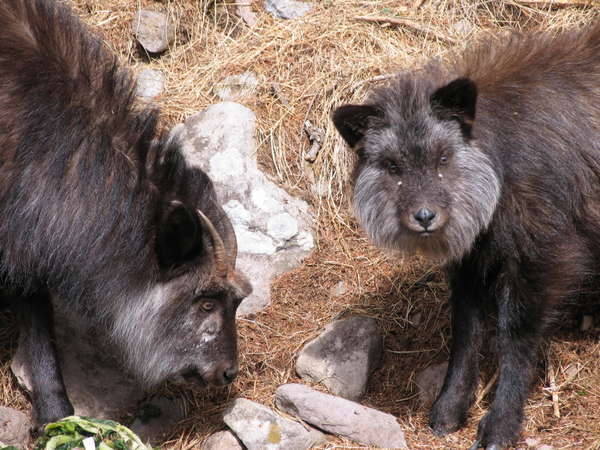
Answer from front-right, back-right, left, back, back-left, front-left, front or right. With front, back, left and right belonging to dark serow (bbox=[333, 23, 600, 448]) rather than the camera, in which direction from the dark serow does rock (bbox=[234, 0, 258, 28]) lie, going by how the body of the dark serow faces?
right

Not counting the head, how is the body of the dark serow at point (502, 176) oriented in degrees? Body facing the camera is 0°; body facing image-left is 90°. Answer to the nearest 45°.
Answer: approximately 45°

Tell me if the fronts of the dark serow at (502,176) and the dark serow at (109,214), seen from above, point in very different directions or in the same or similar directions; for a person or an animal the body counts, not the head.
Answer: very different directions

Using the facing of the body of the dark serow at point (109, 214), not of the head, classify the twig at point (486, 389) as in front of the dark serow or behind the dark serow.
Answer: in front

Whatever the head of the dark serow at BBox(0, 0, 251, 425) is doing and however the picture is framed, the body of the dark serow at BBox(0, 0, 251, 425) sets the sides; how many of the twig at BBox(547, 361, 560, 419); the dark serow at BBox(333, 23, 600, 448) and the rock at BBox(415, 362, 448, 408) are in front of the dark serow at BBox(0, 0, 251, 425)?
3

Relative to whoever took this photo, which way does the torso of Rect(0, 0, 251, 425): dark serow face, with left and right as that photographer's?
facing to the right of the viewer

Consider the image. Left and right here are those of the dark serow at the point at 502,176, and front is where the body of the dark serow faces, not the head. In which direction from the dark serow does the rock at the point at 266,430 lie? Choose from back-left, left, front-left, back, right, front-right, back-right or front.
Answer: front

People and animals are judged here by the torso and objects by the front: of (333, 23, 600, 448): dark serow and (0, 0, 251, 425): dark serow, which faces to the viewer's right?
(0, 0, 251, 425): dark serow

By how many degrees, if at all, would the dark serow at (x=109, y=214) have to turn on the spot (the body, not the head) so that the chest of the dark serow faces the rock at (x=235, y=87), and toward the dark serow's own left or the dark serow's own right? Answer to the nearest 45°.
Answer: approximately 90° to the dark serow's own left

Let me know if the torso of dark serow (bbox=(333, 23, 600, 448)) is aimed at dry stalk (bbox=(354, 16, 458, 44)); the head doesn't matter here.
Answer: no

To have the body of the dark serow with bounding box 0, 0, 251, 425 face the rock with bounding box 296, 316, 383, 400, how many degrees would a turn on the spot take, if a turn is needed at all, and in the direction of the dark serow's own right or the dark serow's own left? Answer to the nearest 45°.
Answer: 0° — it already faces it
